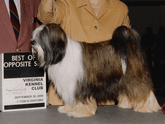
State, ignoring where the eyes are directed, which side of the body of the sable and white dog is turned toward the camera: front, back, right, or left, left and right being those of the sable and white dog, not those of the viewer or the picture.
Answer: left

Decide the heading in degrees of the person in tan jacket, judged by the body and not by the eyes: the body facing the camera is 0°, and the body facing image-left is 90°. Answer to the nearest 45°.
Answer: approximately 0°

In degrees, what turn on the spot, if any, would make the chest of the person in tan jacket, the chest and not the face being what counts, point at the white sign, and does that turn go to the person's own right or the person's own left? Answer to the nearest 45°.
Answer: approximately 90° to the person's own right

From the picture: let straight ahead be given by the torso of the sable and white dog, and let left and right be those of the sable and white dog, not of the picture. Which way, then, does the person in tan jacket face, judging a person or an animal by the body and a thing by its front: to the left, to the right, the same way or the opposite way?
to the left

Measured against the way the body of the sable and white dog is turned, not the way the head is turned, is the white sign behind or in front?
in front

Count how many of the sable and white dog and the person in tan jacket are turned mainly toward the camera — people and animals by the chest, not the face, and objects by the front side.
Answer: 1
